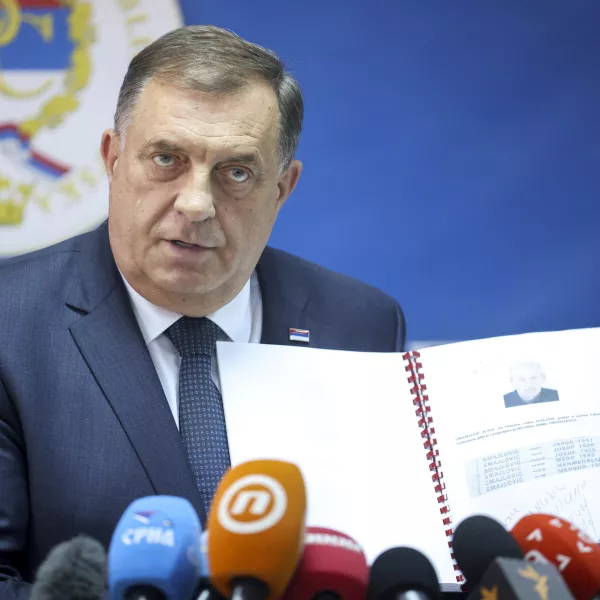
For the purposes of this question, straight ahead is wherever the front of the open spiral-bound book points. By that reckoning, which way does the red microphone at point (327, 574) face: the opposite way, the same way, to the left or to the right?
the opposite way

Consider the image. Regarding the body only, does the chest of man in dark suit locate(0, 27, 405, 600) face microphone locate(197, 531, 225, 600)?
yes

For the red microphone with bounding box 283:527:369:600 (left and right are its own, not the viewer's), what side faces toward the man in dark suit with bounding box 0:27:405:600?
front

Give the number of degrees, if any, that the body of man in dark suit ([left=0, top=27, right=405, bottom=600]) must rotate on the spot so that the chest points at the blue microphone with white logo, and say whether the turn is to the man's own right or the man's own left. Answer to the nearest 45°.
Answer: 0° — they already face it

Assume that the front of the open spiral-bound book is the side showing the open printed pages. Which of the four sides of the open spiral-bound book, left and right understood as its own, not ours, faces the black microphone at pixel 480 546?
front

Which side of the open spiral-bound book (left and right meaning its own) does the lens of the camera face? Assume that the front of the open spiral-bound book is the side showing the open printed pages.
front

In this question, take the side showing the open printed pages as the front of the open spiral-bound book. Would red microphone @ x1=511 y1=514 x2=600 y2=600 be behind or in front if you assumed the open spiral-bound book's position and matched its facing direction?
in front

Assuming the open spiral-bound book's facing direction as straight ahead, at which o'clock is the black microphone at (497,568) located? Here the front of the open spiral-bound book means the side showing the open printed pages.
The black microphone is roughly at 12 o'clock from the open spiral-bound book.

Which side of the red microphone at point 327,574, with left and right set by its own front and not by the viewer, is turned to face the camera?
back
